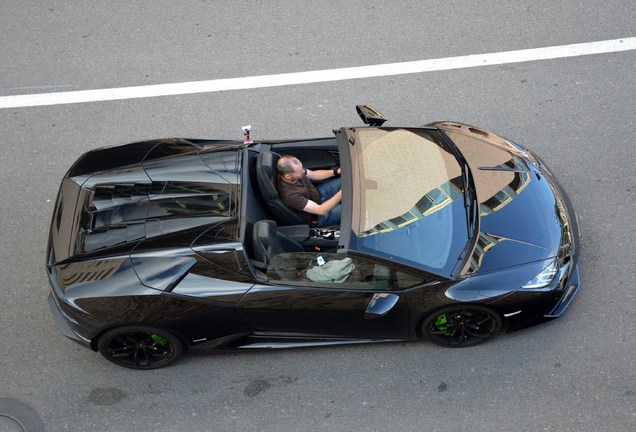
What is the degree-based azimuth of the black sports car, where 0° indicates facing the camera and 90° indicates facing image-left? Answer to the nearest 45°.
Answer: approximately 270°

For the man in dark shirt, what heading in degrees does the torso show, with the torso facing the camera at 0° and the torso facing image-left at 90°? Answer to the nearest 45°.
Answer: approximately 270°

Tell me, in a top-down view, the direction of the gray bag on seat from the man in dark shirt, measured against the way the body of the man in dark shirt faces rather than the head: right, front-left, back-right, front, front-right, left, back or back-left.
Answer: right

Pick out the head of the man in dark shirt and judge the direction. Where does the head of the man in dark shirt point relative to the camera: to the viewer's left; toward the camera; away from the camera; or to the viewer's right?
to the viewer's right
